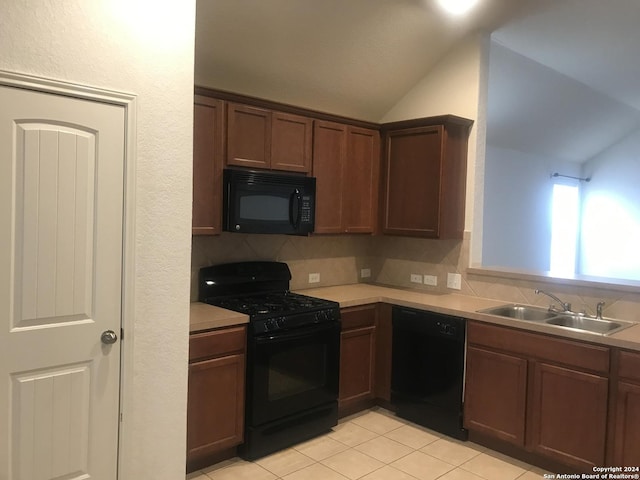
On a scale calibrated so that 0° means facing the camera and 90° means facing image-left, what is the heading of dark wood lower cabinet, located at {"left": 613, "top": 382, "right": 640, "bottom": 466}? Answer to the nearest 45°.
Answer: approximately 45°

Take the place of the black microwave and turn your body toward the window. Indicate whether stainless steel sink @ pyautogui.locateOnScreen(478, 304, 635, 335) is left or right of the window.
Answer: right

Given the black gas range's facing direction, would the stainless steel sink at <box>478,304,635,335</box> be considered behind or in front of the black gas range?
in front

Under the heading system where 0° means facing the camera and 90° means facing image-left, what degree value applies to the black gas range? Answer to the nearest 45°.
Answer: approximately 315°

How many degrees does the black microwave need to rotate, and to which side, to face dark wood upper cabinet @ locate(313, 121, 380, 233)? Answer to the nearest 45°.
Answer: approximately 90° to its left

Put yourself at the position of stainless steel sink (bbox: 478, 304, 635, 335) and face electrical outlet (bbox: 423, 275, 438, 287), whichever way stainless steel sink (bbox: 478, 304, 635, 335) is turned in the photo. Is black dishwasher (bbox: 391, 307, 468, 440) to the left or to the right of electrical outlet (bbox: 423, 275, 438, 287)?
left

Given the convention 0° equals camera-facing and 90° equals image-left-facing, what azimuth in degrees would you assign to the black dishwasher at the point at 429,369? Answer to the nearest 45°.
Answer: approximately 45°
